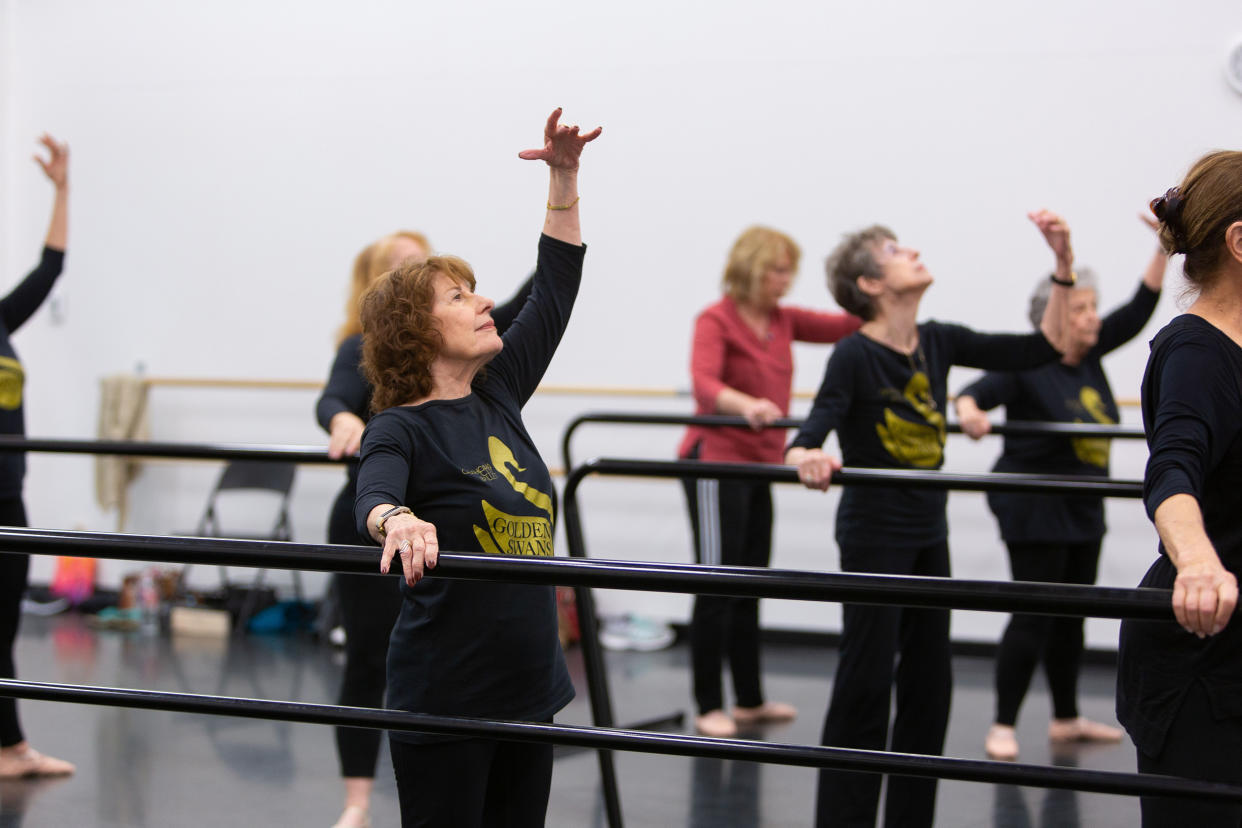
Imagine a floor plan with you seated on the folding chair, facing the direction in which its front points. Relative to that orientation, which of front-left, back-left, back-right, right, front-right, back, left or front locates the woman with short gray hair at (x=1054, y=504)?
left

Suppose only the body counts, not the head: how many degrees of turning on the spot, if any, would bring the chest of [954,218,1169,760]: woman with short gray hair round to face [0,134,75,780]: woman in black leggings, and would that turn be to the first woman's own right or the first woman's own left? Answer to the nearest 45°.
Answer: approximately 90° to the first woman's own right

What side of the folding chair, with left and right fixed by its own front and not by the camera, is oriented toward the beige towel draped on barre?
right

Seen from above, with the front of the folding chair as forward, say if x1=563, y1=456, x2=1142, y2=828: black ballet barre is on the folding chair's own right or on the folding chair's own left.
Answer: on the folding chair's own left

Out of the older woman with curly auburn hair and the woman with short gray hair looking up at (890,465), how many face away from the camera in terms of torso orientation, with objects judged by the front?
0

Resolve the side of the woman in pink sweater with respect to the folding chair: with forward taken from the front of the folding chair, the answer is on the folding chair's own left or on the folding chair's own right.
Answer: on the folding chair's own left

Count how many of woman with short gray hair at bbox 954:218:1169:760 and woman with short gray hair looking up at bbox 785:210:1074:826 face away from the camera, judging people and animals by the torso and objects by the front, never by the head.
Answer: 0

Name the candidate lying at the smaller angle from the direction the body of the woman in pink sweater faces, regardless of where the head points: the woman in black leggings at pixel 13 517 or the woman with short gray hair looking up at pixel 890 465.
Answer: the woman with short gray hair looking up

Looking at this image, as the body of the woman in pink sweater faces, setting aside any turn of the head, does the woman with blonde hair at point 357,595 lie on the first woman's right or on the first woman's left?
on the first woman's right
